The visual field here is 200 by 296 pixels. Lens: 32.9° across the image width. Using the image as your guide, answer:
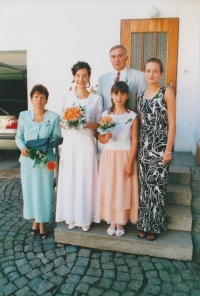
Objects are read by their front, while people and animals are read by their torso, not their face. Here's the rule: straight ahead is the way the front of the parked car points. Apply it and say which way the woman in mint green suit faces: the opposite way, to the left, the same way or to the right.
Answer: the opposite way

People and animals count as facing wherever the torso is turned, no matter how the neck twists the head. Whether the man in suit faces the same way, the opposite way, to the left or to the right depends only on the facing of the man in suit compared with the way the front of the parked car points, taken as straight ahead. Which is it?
the opposite way

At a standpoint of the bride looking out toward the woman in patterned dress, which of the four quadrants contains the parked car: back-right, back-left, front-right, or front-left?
back-left

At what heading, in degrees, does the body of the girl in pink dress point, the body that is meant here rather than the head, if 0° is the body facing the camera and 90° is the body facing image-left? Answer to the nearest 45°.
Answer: approximately 0°

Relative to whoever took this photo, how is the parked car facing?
facing away from the viewer

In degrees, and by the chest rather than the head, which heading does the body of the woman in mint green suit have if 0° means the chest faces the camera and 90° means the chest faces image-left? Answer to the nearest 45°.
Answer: approximately 0°

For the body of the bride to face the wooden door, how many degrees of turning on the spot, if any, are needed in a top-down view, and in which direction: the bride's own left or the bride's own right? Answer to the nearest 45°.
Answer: approximately 135° to the bride's own left

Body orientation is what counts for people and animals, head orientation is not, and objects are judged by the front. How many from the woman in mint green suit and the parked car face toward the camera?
1

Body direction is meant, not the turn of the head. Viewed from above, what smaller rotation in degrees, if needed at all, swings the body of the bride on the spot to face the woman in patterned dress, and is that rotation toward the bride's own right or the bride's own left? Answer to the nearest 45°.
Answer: approximately 90° to the bride's own left
